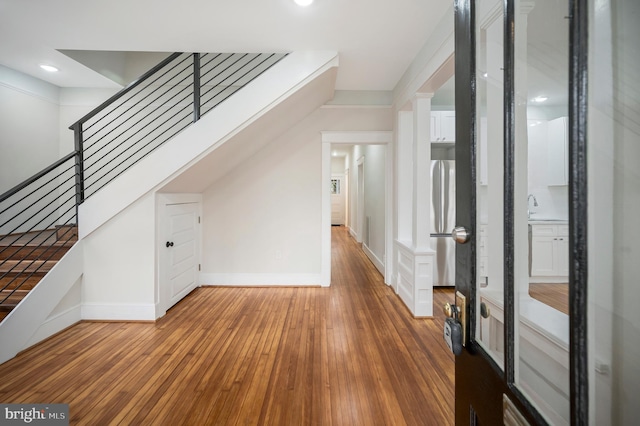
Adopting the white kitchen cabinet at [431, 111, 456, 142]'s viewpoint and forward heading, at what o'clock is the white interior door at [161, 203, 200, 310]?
The white interior door is roughly at 2 o'clock from the white kitchen cabinet.

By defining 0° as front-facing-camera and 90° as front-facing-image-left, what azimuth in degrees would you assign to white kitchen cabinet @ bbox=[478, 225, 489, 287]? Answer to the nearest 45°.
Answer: approximately 0°

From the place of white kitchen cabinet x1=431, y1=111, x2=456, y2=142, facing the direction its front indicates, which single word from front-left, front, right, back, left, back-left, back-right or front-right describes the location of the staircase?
front-right

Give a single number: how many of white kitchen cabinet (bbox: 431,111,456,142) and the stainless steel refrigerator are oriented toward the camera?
2

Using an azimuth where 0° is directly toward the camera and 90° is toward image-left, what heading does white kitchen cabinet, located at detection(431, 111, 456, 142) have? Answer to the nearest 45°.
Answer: approximately 0°

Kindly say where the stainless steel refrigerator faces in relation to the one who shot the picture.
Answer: facing the viewer
